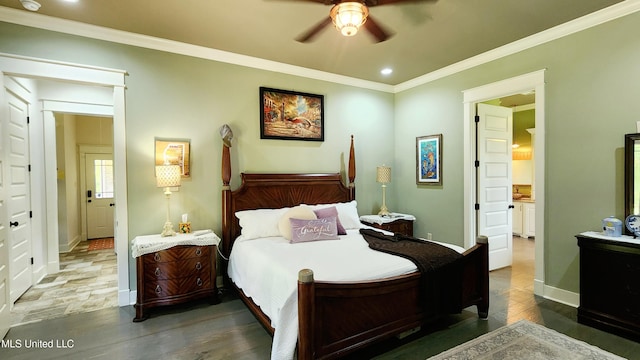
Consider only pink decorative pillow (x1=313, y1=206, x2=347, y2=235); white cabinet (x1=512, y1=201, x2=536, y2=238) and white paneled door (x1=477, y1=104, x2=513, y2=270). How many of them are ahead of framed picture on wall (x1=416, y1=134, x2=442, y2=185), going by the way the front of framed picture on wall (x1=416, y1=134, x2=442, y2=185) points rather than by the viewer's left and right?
1

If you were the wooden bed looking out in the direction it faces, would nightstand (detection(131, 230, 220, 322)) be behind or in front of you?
behind

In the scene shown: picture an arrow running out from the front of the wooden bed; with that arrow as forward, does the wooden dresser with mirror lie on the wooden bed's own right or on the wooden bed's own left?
on the wooden bed's own left

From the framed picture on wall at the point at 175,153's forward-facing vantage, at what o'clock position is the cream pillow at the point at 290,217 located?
The cream pillow is roughly at 10 o'clock from the framed picture on wall.

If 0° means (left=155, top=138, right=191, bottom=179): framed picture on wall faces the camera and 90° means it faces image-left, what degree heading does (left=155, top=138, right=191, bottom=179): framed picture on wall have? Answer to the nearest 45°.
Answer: approximately 0°

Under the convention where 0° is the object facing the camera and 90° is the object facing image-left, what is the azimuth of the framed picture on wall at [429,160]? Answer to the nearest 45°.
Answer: approximately 45°

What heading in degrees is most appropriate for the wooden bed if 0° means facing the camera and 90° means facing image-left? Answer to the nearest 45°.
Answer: approximately 315°

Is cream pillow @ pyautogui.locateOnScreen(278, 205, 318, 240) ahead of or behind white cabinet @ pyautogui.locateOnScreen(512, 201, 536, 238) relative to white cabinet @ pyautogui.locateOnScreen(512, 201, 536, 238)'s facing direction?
ahead

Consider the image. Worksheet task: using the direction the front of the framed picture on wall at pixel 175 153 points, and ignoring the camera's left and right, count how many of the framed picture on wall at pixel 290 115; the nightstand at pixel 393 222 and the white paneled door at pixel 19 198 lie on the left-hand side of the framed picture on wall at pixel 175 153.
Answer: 2
